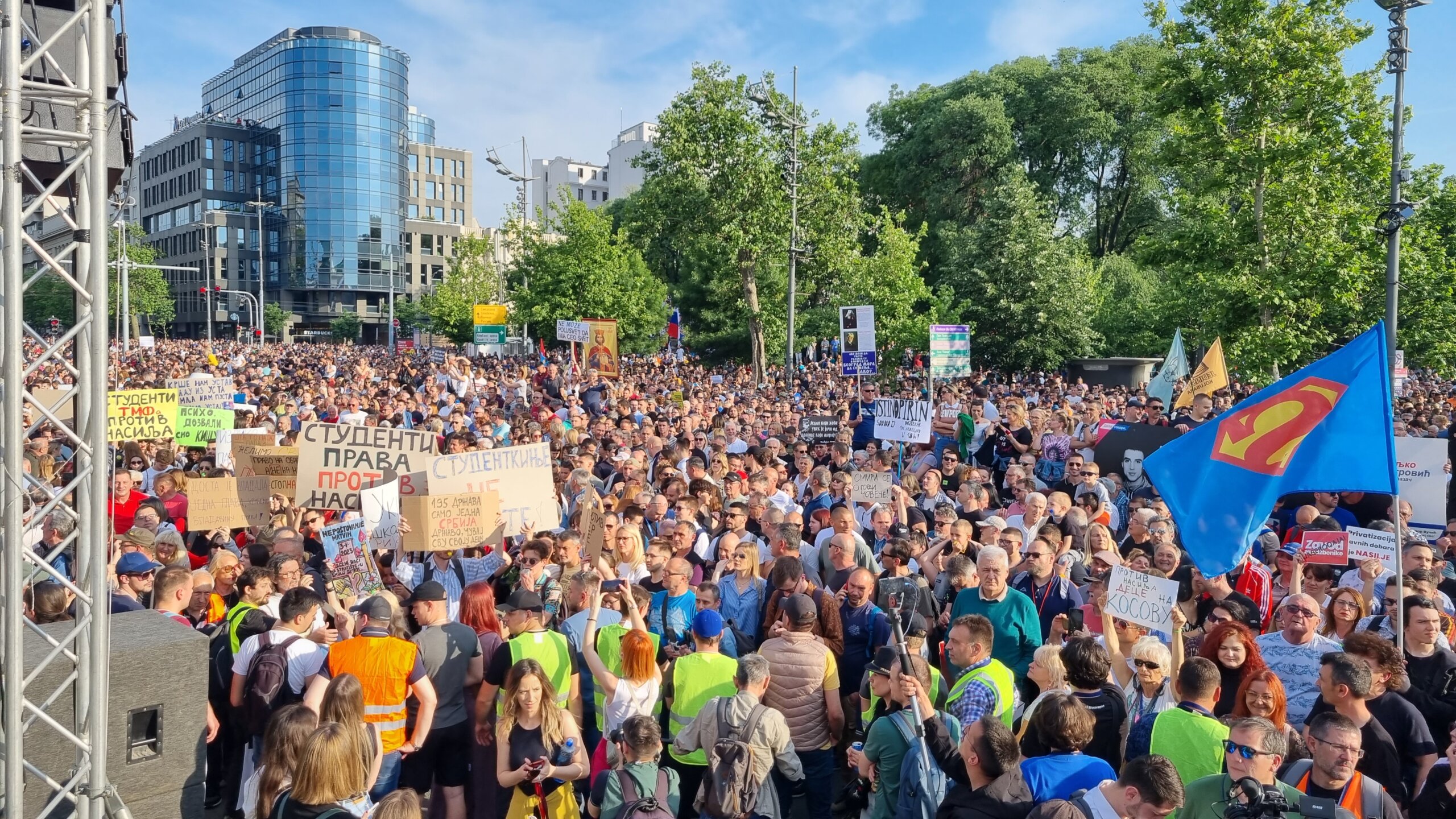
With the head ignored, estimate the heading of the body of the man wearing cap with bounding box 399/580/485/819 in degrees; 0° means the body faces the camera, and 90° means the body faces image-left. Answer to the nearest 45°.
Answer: approximately 135°

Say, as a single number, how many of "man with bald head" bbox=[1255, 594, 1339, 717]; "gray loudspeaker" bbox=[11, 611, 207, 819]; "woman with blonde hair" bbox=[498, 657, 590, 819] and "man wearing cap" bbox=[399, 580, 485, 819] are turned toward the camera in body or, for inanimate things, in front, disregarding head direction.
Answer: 2

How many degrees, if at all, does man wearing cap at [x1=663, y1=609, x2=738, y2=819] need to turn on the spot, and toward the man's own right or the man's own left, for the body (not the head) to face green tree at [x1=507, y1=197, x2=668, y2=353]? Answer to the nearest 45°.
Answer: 0° — they already face it

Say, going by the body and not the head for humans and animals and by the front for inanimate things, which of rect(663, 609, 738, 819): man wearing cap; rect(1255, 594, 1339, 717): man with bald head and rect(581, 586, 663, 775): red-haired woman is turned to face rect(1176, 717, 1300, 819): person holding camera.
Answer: the man with bald head

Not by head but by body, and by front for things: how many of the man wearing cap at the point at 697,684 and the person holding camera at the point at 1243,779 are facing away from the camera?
1

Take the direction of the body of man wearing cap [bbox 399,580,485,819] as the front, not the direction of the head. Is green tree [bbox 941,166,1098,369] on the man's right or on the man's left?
on the man's right

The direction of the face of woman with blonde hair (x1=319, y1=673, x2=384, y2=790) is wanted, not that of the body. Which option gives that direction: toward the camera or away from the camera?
away from the camera

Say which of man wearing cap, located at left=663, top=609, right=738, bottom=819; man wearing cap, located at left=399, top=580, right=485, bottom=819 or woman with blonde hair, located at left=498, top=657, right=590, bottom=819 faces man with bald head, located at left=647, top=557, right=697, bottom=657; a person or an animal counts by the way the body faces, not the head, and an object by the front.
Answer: man wearing cap, located at left=663, top=609, right=738, bottom=819

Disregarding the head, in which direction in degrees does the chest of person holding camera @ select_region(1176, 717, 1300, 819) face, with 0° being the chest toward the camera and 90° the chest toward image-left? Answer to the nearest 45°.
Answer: approximately 45°

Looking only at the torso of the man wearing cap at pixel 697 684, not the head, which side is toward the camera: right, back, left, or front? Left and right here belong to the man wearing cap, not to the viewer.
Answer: back

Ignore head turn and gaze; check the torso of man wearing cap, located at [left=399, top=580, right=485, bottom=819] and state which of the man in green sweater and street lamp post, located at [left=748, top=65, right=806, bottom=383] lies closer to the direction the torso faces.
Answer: the street lamp post

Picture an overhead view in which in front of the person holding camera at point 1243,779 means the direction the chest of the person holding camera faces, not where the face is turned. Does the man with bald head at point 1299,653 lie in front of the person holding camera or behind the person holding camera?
behind
